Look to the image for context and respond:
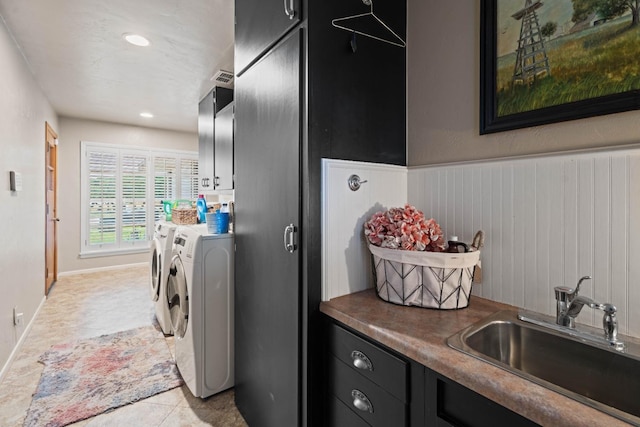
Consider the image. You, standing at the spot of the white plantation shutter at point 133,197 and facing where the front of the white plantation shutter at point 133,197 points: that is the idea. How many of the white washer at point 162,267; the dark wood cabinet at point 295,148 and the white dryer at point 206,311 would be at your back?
0

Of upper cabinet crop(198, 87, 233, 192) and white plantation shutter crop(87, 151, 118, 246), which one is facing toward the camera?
the white plantation shutter

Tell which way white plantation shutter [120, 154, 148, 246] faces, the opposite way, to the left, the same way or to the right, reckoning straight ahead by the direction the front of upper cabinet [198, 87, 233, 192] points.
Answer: to the left

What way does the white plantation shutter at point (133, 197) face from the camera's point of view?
toward the camera

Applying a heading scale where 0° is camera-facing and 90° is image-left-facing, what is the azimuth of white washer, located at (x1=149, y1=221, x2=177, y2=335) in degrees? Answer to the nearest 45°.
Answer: approximately 90°

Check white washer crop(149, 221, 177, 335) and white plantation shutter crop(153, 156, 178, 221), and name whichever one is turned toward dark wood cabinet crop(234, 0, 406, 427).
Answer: the white plantation shutter

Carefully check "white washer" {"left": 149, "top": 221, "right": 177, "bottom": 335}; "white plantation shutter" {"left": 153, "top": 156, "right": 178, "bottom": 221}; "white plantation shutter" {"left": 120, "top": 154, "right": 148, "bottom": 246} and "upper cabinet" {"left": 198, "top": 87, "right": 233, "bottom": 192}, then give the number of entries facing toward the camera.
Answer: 2

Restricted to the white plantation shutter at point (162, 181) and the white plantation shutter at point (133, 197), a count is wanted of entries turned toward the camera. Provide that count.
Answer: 2

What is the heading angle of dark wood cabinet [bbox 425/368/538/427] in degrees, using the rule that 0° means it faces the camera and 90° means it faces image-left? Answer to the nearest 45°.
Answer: approximately 45°

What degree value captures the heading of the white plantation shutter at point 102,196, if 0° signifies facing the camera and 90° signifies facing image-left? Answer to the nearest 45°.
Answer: approximately 0°

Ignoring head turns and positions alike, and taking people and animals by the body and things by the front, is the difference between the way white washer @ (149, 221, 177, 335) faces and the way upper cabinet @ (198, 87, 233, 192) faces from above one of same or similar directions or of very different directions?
same or similar directions

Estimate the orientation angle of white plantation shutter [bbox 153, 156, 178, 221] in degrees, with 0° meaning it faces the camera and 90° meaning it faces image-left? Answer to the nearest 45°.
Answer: approximately 0°

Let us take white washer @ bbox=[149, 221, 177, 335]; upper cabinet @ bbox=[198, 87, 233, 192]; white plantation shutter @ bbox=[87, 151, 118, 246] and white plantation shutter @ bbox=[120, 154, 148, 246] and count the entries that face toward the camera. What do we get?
2
